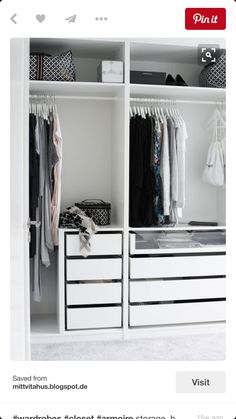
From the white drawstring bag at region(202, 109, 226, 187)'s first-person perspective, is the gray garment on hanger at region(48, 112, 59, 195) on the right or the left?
on its right
